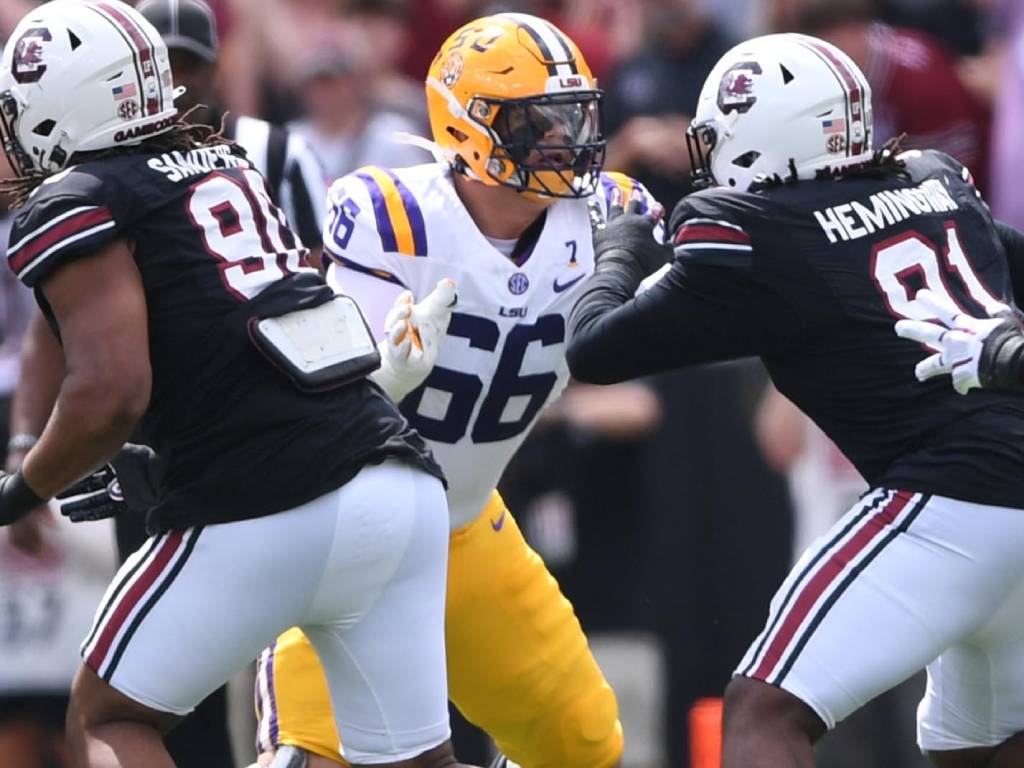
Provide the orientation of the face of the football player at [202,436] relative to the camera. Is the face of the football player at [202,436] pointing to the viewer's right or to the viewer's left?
to the viewer's left

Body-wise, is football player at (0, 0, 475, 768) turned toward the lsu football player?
no

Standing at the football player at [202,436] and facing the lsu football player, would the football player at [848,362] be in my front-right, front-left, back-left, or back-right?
front-right

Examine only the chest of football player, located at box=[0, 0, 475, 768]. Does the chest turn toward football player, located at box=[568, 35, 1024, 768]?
no

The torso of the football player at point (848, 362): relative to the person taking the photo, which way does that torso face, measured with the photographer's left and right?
facing away from the viewer and to the left of the viewer

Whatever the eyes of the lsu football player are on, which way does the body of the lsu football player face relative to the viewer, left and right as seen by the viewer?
facing the viewer and to the right of the viewer

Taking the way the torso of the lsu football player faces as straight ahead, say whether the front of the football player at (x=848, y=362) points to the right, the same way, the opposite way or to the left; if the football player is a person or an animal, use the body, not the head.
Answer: the opposite way

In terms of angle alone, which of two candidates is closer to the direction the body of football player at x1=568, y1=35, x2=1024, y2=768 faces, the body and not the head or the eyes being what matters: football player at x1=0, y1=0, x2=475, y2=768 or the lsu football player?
the lsu football player

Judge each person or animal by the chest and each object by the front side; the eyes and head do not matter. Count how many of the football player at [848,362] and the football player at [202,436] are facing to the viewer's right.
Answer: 0

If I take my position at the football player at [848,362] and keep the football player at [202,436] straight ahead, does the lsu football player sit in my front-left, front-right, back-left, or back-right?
front-right

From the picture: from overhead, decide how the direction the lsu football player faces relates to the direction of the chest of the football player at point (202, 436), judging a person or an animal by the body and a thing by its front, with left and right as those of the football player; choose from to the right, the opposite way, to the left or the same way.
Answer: the opposite way

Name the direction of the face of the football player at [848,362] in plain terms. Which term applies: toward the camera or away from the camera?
away from the camera

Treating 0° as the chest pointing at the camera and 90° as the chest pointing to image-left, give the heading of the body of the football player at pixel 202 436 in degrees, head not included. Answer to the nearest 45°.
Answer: approximately 135°

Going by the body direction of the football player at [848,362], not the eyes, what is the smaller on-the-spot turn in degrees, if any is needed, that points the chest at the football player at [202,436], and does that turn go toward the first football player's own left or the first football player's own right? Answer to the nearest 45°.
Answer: approximately 45° to the first football player's own left
